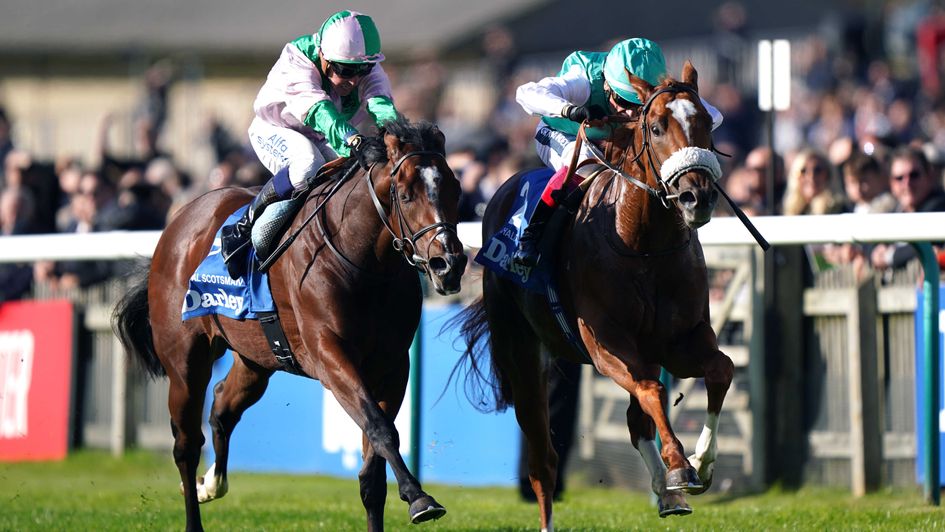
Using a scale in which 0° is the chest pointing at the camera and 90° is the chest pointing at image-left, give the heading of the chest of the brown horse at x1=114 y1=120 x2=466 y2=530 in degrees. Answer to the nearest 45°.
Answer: approximately 315°

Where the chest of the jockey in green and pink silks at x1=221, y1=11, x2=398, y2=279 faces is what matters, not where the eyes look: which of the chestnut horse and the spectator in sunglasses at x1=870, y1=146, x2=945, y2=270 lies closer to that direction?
the chestnut horse

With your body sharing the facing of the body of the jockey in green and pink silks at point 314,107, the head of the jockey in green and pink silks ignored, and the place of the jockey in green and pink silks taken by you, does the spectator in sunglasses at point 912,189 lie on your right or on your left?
on your left

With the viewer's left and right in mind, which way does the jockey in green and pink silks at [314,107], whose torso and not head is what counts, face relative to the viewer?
facing the viewer and to the right of the viewer

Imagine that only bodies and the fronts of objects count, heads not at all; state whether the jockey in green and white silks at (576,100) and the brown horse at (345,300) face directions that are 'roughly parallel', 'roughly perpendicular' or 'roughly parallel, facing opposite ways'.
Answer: roughly parallel

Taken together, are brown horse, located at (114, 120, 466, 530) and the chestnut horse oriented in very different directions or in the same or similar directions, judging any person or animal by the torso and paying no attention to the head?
same or similar directions

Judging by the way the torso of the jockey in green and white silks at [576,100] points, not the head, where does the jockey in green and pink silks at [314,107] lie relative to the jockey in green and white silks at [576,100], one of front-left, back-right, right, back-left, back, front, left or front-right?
back-right

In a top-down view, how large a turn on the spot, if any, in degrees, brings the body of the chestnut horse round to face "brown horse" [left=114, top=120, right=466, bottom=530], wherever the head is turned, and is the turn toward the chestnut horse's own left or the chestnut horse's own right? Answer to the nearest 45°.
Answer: approximately 135° to the chestnut horse's own right

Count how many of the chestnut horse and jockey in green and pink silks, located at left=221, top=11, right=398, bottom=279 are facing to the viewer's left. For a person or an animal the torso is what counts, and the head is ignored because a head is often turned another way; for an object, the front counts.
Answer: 0

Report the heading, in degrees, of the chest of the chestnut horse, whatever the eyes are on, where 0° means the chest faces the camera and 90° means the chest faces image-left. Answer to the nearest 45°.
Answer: approximately 315°

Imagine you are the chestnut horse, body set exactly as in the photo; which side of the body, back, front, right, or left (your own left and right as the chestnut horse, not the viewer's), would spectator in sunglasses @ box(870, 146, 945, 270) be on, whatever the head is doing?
left

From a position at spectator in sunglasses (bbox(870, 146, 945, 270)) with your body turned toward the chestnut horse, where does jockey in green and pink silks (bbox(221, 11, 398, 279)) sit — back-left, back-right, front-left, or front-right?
front-right

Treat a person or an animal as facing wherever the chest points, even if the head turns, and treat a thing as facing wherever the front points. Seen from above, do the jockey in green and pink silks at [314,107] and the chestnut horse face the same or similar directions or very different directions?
same or similar directions
